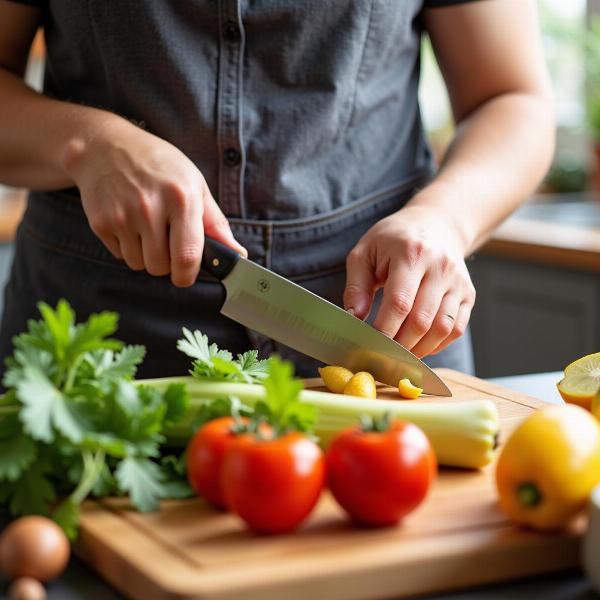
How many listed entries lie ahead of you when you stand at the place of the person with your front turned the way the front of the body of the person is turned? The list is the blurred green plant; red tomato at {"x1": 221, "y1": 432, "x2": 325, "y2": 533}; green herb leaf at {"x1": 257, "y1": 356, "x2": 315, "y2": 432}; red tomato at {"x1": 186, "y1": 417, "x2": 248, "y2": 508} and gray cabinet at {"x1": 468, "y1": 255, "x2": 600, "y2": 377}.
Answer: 3

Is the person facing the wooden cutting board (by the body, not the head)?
yes

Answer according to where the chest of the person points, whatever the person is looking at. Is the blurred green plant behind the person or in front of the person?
behind

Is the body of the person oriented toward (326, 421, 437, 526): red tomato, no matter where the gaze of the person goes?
yes

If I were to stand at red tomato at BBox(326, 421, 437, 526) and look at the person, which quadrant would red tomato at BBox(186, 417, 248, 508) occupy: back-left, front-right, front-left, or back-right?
front-left

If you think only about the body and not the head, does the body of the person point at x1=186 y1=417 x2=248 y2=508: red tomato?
yes

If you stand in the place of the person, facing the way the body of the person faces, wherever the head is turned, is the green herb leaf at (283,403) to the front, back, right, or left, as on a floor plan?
front

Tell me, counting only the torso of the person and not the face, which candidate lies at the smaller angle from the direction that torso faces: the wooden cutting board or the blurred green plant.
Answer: the wooden cutting board

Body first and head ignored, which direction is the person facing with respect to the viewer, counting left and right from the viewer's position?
facing the viewer
